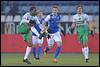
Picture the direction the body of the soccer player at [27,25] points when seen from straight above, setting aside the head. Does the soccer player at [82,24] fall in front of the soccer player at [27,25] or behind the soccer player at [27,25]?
in front

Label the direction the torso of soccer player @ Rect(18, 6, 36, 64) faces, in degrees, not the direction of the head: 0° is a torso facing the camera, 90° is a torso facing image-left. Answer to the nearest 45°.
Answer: approximately 270°
